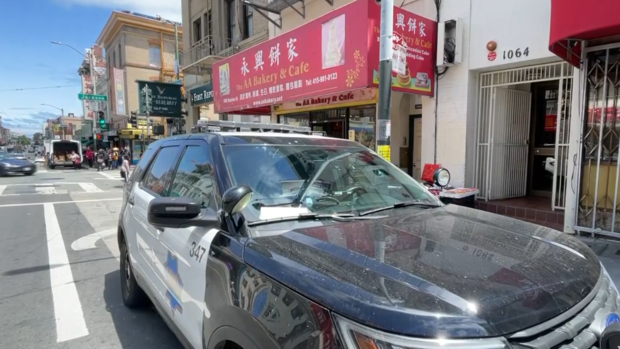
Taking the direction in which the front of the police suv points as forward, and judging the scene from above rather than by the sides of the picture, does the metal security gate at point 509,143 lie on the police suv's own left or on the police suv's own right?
on the police suv's own left

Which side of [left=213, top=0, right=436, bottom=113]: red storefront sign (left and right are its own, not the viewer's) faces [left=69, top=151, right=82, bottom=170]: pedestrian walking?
right

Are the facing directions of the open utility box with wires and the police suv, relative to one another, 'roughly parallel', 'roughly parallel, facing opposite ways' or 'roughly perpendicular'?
roughly perpendicular

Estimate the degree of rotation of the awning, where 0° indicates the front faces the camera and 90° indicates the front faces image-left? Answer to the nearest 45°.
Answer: approximately 45°

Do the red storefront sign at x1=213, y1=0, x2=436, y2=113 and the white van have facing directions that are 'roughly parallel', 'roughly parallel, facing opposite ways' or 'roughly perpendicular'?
roughly perpendicular

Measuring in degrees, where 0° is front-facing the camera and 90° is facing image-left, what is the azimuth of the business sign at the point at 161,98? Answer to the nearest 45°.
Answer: approximately 0°

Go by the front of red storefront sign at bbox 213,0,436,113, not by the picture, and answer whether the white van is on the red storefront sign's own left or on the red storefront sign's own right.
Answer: on the red storefront sign's own right

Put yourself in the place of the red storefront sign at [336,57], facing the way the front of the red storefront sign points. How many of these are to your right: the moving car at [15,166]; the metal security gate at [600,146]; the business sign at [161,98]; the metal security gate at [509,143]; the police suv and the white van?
3

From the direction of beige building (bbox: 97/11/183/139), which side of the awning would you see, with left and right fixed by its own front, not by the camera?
right
